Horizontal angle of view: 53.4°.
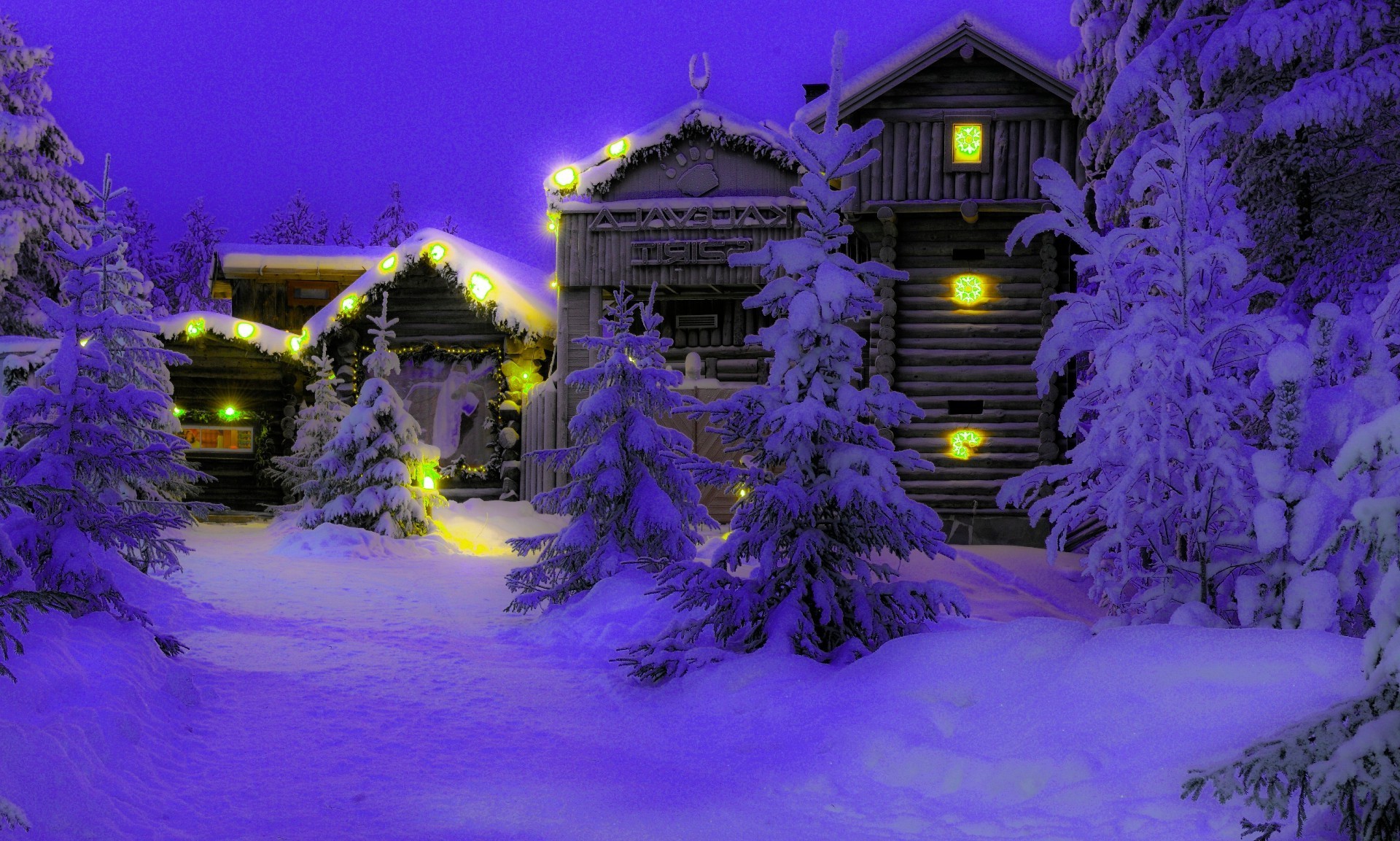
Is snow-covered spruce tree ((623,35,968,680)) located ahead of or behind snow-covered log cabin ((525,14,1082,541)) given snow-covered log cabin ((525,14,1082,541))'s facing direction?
ahead

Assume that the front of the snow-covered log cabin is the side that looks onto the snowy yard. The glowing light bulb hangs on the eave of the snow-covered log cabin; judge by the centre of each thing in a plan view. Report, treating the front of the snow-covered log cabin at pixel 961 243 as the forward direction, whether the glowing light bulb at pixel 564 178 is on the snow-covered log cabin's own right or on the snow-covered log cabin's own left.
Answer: on the snow-covered log cabin's own right

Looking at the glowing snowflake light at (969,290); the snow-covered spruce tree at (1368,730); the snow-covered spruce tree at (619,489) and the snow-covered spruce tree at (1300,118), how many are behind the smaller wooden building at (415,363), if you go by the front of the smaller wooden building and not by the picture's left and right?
0

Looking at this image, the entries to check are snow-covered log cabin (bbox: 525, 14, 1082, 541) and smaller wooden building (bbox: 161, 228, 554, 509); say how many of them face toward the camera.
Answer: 2

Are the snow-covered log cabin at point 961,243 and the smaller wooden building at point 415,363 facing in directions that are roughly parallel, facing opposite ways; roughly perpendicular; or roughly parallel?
roughly parallel

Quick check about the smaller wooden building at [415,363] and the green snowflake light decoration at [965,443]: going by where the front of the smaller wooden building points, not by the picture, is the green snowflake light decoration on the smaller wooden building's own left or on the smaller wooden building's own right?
on the smaller wooden building's own left

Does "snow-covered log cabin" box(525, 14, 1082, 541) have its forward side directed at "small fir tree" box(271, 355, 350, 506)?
no

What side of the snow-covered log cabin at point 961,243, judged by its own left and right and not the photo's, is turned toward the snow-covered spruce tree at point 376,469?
right

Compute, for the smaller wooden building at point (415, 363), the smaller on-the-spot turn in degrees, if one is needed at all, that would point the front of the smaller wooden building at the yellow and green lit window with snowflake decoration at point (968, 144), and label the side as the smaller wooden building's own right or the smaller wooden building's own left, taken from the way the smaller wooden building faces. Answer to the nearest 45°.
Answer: approximately 45° to the smaller wooden building's own left

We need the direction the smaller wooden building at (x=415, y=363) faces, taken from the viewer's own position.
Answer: facing the viewer

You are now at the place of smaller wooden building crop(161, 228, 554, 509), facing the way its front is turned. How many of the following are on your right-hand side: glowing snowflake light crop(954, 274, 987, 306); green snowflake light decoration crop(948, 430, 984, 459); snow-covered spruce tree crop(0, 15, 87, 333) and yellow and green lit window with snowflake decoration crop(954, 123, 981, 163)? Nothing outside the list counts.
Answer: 1

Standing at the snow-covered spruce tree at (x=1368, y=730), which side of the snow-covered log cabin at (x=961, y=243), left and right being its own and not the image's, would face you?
front

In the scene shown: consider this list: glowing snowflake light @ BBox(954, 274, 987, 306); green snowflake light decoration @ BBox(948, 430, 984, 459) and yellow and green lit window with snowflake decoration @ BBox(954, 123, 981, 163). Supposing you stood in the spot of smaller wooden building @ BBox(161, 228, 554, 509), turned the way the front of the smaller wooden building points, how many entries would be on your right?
0

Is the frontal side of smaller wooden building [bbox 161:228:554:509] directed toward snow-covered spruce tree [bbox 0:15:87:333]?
no

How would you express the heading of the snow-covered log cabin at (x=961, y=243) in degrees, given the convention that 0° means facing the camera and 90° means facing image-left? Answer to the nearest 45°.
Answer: approximately 0°
